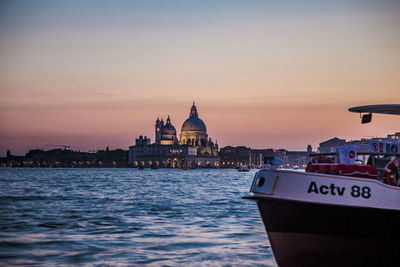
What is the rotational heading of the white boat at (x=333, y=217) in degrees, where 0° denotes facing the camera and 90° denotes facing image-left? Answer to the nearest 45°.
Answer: approximately 90°
